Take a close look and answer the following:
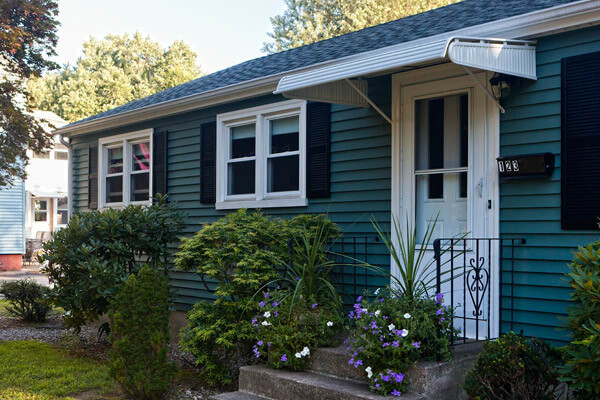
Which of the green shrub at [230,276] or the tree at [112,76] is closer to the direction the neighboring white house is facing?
the green shrub

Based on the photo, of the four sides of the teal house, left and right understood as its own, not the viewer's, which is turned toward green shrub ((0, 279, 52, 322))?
right

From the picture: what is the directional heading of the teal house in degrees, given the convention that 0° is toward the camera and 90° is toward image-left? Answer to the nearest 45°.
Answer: approximately 45°

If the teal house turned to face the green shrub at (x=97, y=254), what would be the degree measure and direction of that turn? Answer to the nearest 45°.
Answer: approximately 90° to its right

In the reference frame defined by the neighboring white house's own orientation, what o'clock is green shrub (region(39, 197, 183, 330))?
The green shrub is roughly at 12 o'clock from the neighboring white house.

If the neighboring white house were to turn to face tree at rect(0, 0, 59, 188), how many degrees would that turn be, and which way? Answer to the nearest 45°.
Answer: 0° — it already faces it
